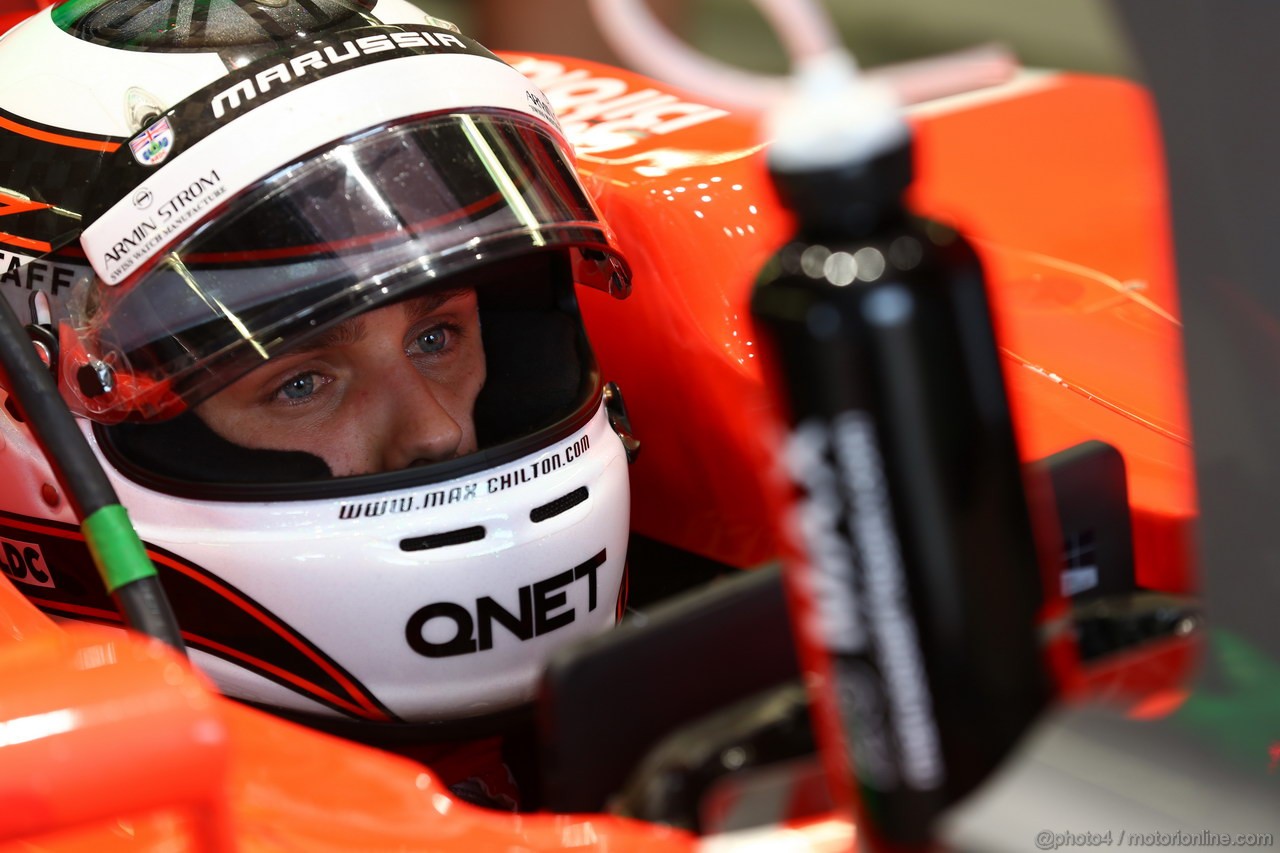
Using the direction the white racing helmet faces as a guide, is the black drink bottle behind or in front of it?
in front

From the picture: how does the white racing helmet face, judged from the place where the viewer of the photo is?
facing the viewer and to the right of the viewer
